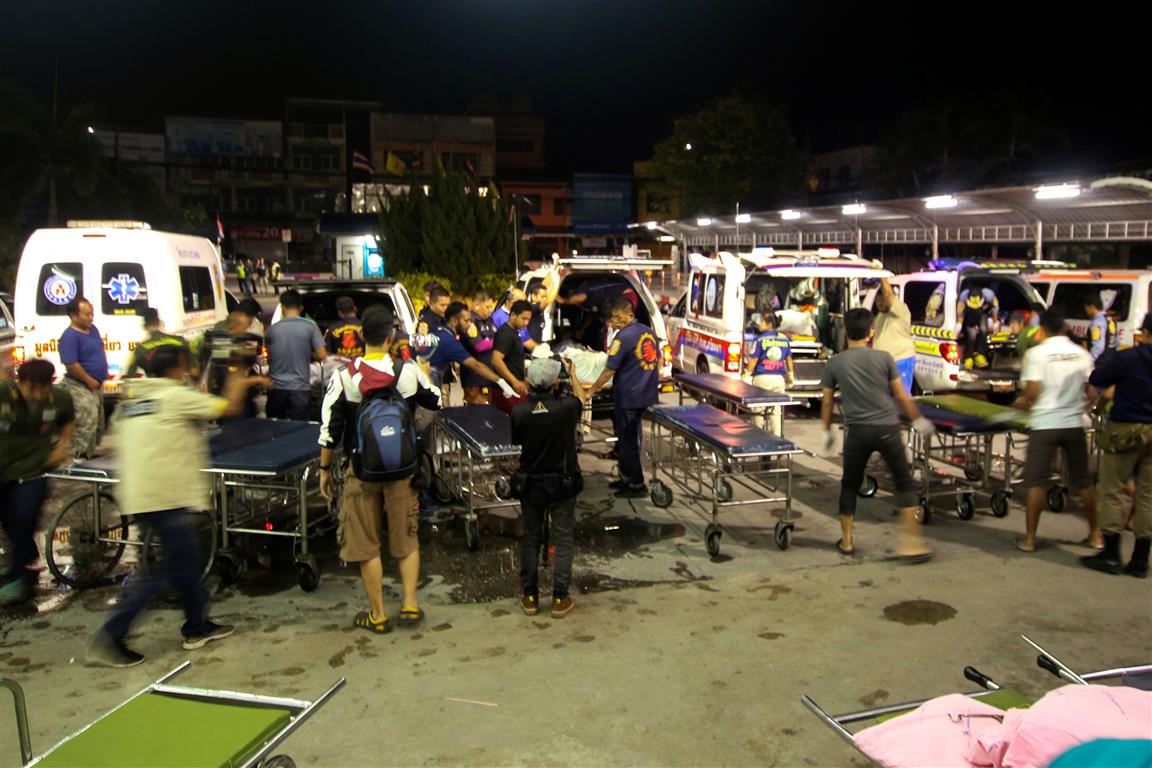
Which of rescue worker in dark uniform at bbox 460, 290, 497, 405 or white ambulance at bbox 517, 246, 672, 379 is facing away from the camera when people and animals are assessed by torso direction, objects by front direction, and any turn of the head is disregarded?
the white ambulance

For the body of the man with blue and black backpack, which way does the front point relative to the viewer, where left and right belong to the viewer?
facing away from the viewer

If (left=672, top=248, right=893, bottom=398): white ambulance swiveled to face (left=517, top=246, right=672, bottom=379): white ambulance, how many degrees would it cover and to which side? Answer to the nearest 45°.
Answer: approximately 90° to its left

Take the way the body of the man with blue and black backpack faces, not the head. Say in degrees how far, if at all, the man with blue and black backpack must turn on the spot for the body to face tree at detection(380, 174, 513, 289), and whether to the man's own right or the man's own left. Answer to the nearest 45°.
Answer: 0° — they already face it

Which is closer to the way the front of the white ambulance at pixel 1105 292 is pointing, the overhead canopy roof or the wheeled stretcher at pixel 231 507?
the overhead canopy roof

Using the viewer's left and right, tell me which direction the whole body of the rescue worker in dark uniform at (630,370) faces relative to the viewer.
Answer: facing away from the viewer and to the left of the viewer

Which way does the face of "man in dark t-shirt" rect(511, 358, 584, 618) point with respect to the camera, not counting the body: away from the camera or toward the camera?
away from the camera

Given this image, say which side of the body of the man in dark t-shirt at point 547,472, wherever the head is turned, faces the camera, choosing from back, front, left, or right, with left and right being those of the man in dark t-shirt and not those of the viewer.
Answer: back

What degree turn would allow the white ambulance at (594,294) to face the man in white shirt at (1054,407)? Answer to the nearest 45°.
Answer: approximately 135° to its right

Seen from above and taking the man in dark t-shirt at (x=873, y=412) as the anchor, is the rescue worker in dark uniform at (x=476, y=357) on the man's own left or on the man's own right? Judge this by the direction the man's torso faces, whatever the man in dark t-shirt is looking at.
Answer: on the man's own left

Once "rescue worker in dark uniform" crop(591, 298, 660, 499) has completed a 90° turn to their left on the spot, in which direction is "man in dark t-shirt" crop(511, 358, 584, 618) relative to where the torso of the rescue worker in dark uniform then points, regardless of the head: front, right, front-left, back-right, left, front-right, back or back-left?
front-left

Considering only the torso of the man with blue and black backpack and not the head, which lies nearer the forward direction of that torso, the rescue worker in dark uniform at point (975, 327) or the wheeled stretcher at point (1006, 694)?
the rescue worker in dark uniform
